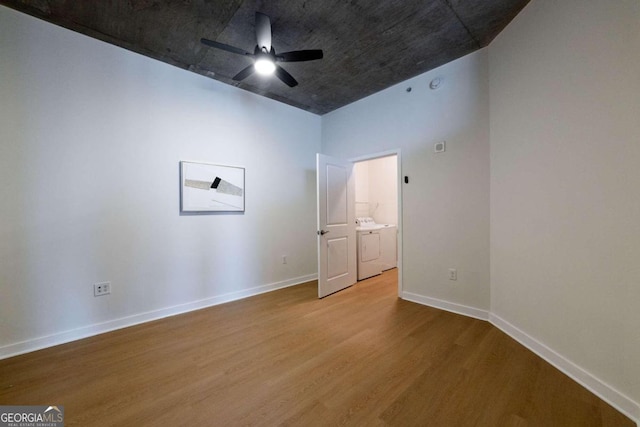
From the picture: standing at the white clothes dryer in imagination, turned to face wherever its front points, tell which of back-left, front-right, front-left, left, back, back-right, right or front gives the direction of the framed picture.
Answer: right

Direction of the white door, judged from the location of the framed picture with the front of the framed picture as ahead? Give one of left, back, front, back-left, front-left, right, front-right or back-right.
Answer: front-left

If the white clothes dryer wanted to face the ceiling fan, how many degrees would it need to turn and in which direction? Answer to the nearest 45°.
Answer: approximately 45° to its right

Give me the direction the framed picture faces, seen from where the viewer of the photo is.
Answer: facing the viewer and to the right of the viewer

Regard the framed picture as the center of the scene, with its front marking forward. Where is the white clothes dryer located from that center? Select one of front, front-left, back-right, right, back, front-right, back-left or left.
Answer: front-left

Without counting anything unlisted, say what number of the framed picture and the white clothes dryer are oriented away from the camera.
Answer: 0

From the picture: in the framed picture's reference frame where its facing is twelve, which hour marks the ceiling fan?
The ceiling fan is roughly at 1 o'clock from the framed picture.
